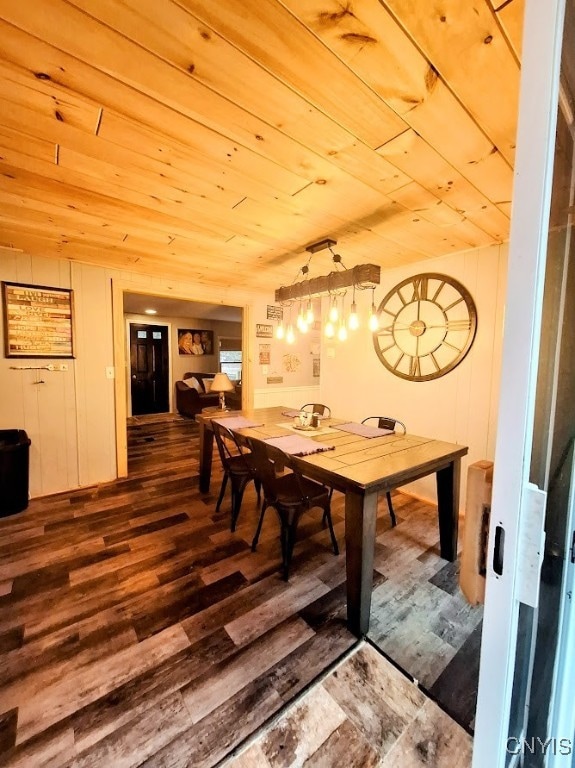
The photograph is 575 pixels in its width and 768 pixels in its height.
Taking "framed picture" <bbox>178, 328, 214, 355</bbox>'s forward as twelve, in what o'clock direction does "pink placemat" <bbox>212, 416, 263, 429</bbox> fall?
The pink placemat is roughly at 12 o'clock from the framed picture.

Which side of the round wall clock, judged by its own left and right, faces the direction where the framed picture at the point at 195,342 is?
right

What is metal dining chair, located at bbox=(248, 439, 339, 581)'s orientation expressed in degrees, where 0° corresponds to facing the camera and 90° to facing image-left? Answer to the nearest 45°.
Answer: approximately 225°

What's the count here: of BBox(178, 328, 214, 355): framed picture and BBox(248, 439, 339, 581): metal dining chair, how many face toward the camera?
1

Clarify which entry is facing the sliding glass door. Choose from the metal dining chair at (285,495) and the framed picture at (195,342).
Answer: the framed picture

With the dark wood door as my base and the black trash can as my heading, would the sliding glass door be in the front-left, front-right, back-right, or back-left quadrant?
front-left

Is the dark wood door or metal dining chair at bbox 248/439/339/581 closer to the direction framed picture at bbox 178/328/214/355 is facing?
the metal dining chair

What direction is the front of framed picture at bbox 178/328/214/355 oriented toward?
toward the camera

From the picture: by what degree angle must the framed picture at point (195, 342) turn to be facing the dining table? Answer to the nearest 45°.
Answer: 0° — it already faces it

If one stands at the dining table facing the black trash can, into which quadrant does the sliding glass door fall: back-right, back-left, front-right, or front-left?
back-left

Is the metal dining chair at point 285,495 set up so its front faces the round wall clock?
yes

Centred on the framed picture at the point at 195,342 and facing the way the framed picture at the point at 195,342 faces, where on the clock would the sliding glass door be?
The sliding glass door is roughly at 12 o'clock from the framed picture.

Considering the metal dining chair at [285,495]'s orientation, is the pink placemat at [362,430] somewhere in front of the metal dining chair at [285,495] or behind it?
in front

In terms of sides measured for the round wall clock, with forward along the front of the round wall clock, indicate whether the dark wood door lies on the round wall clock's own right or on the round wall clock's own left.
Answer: on the round wall clock's own right

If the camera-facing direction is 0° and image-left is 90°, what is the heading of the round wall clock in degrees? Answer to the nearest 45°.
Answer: approximately 45°

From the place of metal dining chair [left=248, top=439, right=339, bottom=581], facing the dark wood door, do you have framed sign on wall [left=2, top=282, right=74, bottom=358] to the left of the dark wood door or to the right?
left

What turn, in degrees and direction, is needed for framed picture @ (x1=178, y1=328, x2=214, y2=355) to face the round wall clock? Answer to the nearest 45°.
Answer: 0° — it already faces it
